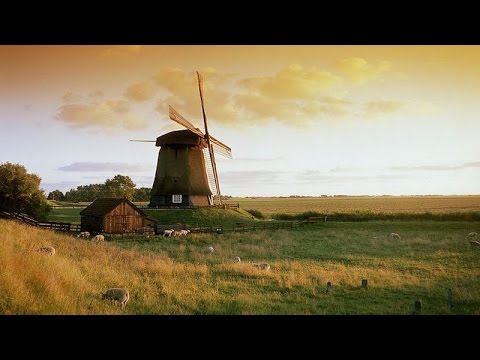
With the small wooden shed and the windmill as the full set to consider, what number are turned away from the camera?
0

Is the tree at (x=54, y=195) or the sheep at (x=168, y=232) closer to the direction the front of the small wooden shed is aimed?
the sheep

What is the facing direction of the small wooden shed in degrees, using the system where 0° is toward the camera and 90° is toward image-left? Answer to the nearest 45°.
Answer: approximately 315°

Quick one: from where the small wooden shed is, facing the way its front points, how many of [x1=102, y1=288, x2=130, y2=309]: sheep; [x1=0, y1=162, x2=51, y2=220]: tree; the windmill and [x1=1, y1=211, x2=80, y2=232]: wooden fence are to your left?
1

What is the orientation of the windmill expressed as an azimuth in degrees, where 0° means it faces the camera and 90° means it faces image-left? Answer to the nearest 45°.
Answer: approximately 315°

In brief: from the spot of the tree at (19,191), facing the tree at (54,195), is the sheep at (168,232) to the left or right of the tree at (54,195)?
right

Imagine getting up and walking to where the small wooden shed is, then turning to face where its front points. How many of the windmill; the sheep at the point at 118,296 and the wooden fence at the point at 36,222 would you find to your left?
1
